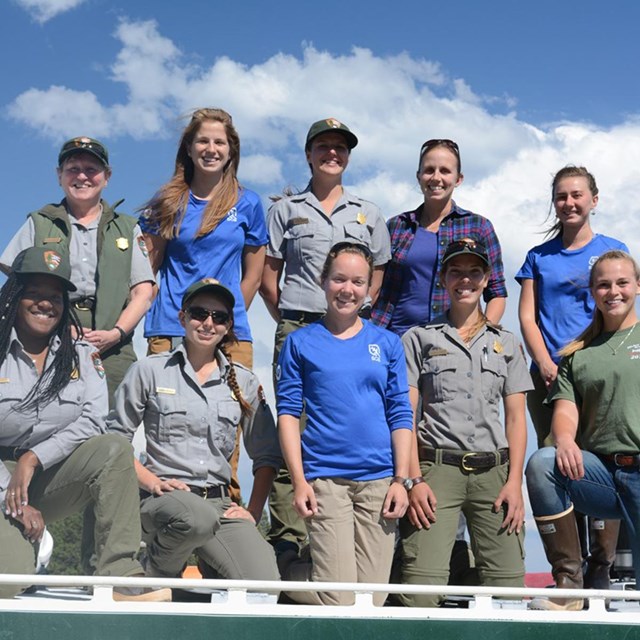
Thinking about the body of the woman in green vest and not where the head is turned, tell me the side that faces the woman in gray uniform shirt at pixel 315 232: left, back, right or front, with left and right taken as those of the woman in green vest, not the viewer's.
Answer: left

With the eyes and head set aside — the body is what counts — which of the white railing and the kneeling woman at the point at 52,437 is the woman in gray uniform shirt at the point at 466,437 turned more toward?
the white railing

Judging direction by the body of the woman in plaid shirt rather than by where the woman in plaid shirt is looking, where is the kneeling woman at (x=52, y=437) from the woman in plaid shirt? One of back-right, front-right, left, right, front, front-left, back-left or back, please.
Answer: front-right

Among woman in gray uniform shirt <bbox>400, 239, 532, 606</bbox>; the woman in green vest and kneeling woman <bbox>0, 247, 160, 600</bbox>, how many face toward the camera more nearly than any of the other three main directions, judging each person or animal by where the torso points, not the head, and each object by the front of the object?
3

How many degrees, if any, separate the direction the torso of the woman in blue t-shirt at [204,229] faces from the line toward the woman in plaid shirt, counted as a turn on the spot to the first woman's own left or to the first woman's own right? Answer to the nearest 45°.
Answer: approximately 90° to the first woman's own left

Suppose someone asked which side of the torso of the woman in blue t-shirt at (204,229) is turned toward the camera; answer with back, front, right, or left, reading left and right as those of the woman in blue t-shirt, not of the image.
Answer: front

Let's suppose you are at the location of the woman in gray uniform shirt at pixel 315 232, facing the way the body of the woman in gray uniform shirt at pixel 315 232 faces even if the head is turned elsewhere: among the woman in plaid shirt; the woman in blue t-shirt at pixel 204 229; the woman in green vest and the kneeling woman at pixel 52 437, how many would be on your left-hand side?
1
